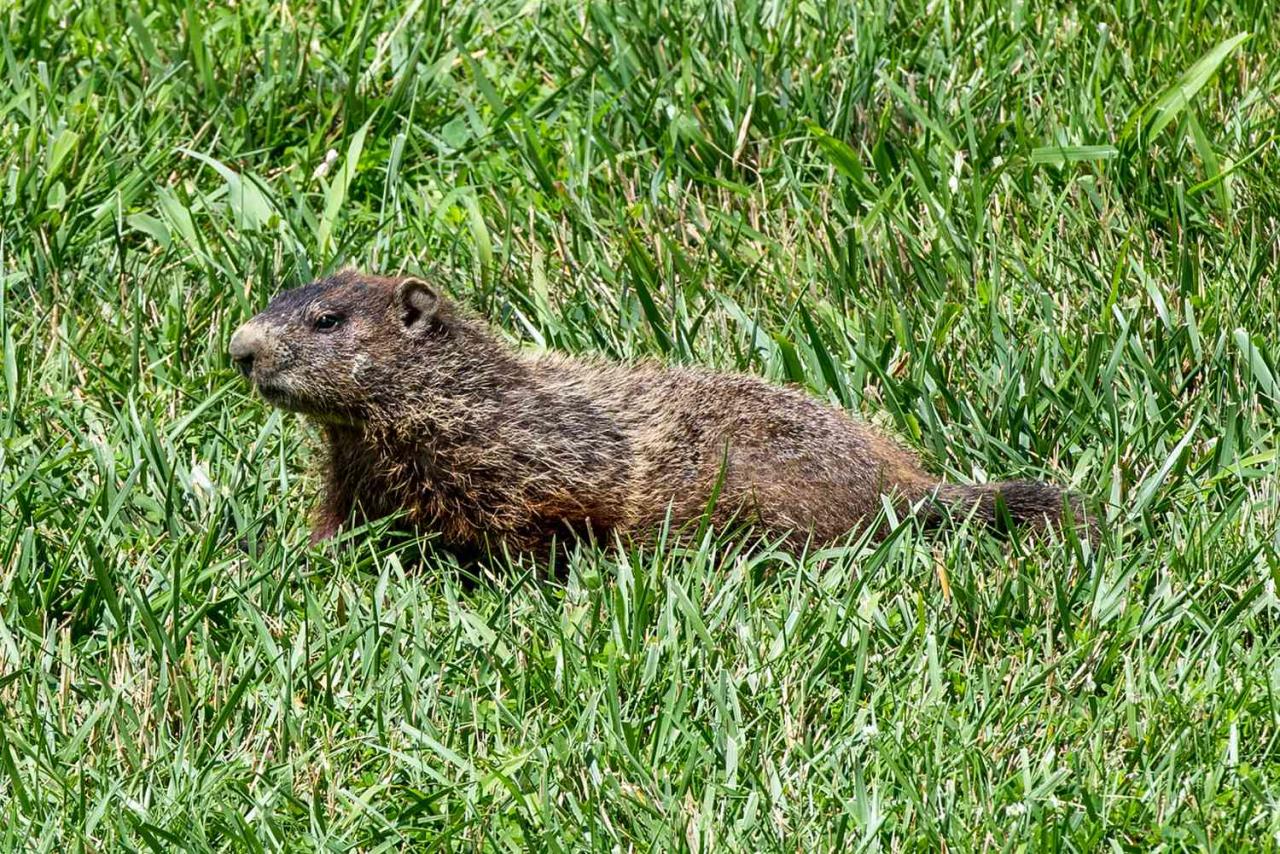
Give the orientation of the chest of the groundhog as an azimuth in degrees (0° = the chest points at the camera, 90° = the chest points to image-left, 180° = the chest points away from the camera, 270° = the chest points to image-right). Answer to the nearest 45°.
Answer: approximately 90°
